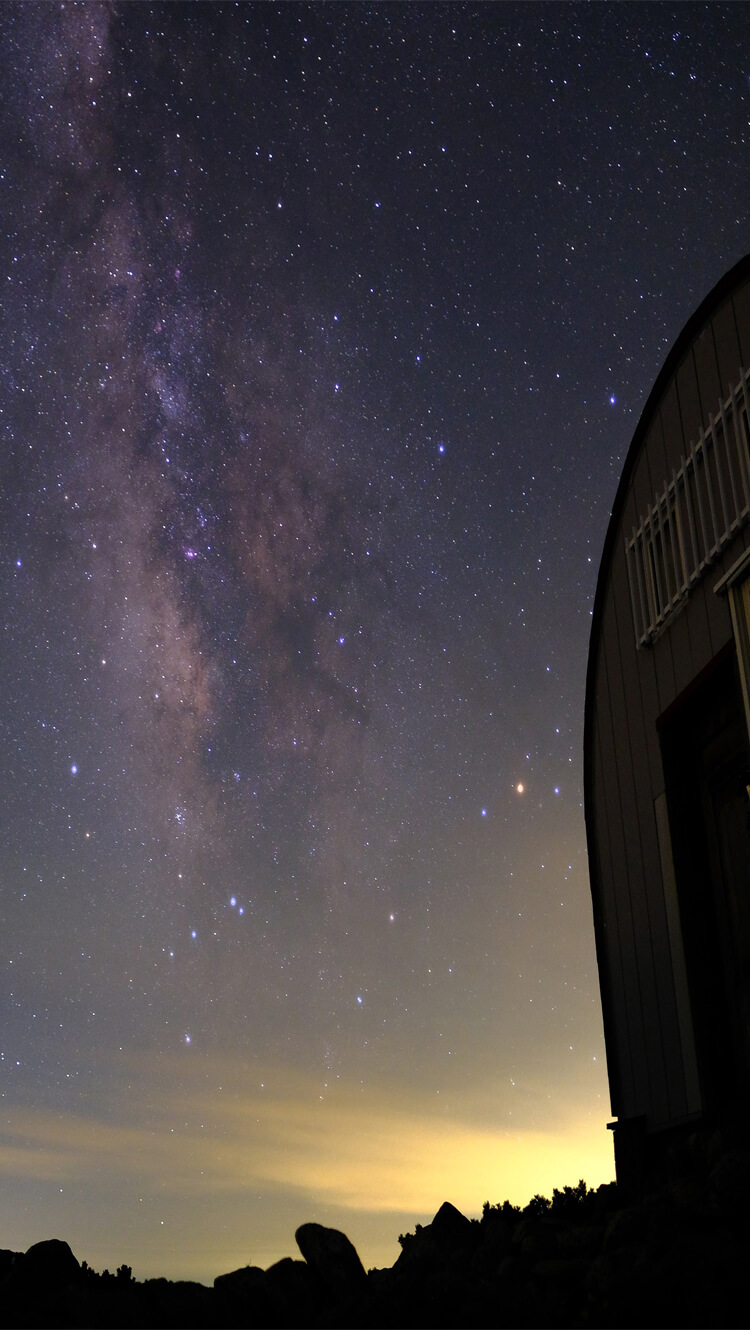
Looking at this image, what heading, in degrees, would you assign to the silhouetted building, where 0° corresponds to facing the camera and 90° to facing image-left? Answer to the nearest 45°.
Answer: approximately 45°
